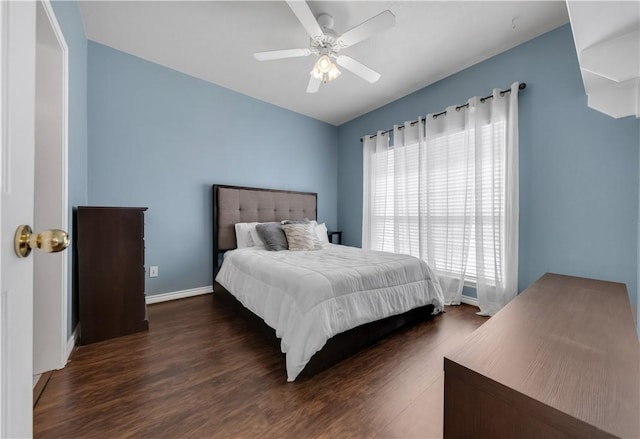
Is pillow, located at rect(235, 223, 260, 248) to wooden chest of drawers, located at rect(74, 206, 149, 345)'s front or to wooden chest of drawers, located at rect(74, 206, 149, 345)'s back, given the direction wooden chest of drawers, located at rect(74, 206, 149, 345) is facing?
to the front

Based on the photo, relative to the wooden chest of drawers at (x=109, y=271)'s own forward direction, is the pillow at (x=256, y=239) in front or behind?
in front

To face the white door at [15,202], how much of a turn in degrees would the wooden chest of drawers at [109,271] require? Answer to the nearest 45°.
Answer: approximately 135° to its right

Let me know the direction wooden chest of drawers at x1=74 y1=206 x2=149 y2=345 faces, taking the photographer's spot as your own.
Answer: facing away from the viewer and to the right of the viewer

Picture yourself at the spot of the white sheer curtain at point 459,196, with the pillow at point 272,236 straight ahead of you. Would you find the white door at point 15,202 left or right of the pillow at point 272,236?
left
